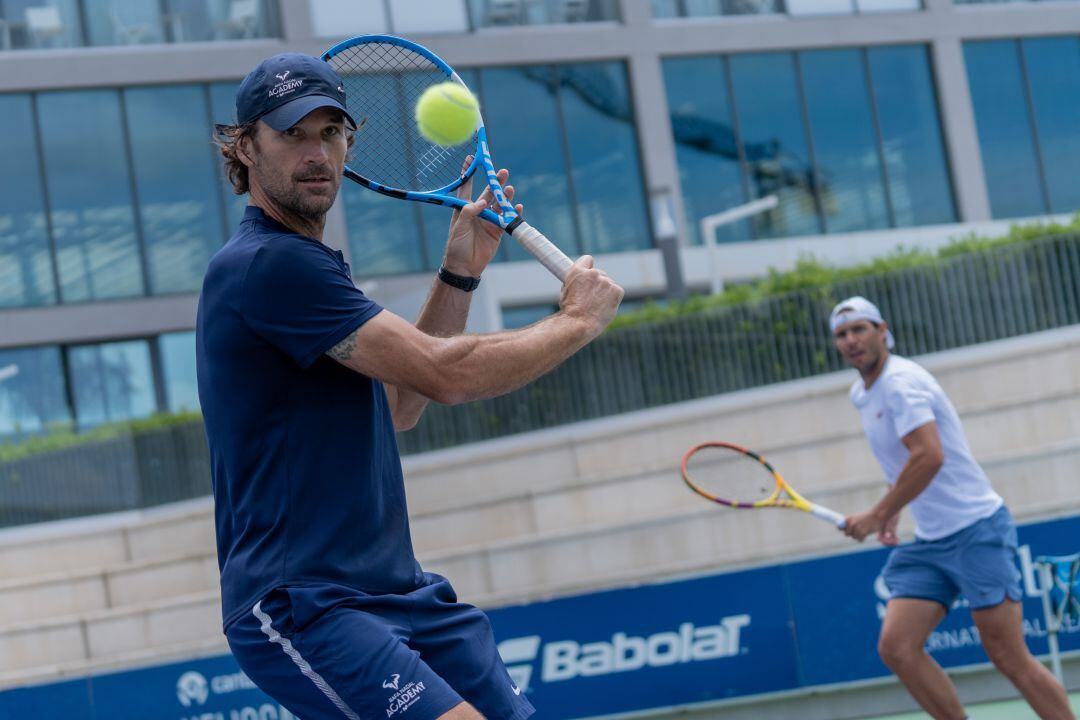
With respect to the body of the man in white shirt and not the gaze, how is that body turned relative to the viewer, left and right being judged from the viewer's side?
facing the viewer and to the left of the viewer

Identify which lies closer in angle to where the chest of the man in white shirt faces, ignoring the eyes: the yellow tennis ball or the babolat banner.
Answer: the yellow tennis ball

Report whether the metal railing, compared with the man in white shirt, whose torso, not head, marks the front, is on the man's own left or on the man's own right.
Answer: on the man's own right

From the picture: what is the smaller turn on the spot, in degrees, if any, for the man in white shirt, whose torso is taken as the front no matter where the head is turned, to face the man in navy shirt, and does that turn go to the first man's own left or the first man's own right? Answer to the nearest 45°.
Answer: approximately 45° to the first man's own left

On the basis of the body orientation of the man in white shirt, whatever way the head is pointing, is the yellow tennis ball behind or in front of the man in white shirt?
in front

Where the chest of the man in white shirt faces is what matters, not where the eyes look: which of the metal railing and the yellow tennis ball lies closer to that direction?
the yellow tennis ball

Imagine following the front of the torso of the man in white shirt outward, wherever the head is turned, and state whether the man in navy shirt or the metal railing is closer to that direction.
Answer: the man in navy shirt
